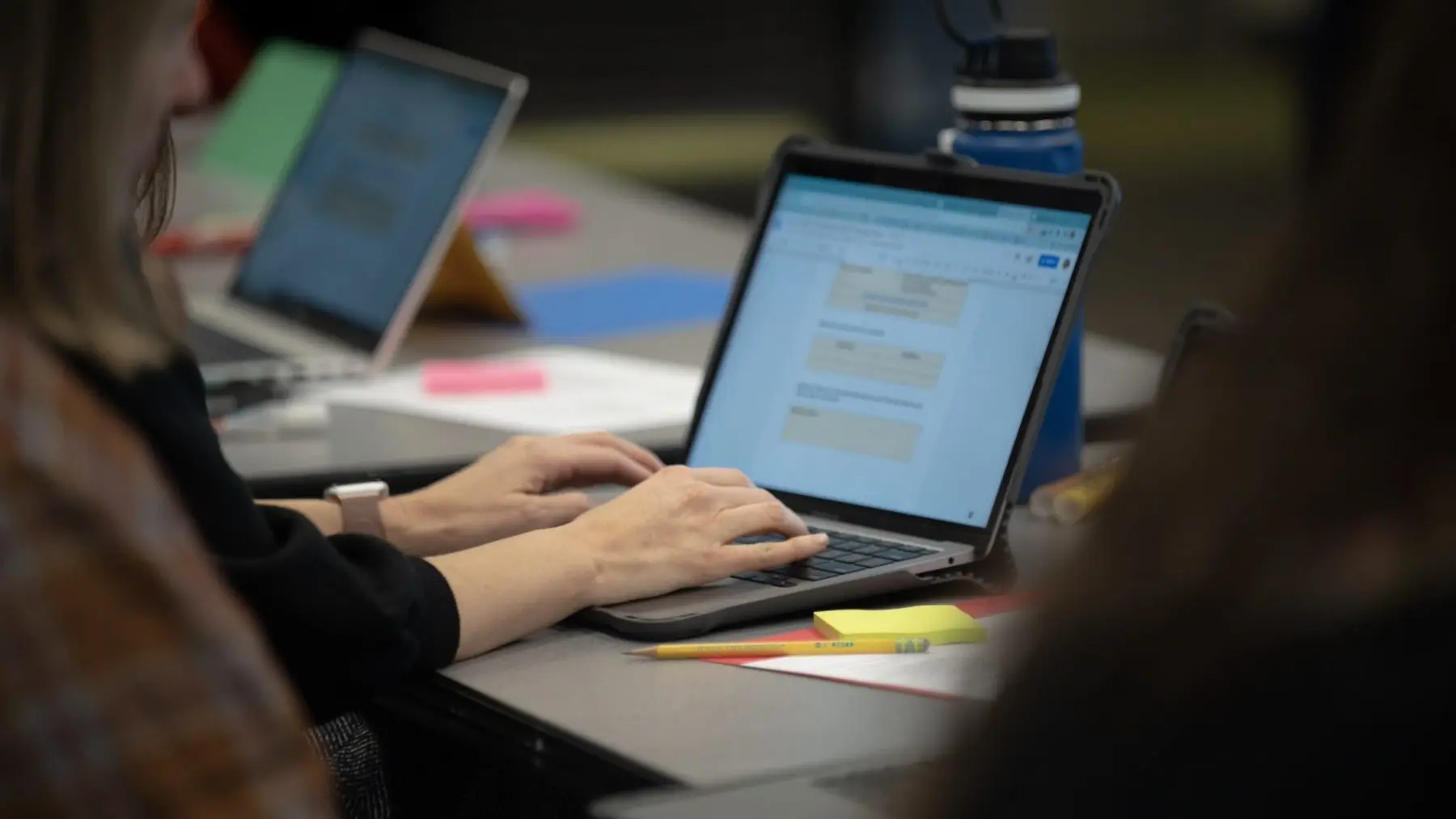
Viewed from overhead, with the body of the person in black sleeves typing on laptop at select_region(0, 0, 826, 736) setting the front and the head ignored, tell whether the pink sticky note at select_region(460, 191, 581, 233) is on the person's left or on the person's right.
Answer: on the person's left

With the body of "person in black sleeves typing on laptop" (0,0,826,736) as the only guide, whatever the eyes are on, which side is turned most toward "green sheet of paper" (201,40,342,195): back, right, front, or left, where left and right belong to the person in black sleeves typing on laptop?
left

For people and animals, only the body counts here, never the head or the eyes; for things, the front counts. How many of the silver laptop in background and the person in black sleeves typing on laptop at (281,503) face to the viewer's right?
1

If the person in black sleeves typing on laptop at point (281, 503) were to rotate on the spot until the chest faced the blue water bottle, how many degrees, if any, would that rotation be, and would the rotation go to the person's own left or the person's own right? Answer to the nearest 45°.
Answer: approximately 45° to the person's own left

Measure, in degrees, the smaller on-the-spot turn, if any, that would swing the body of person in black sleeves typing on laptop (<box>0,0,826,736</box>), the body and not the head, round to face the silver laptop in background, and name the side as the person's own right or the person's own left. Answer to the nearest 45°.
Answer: approximately 90° to the person's own left

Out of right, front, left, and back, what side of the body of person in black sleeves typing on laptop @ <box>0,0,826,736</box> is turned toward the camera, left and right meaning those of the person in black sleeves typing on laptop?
right

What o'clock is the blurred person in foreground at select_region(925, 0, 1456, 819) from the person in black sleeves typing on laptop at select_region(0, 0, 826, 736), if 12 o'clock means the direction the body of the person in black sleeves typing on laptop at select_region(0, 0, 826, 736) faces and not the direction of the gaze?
the blurred person in foreground at select_region(925, 0, 1456, 819) is roughly at 2 o'clock from the person in black sleeves typing on laptop at select_region(0, 0, 826, 736).

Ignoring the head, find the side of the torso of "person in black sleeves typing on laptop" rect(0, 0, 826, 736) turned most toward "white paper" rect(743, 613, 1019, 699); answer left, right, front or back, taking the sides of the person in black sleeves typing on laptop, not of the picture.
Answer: front

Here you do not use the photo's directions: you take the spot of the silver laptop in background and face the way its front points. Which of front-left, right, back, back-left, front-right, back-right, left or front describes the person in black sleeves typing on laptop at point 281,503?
front-left

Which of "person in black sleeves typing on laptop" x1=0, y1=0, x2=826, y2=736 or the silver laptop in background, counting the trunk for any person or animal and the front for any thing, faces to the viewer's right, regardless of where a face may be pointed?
the person in black sleeves typing on laptop

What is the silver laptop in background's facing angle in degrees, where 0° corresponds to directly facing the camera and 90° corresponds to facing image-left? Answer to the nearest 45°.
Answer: approximately 45°

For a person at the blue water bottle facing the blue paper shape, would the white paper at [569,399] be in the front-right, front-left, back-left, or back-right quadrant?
front-left

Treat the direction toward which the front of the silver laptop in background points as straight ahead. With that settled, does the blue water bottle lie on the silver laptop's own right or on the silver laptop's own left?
on the silver laptop's own left

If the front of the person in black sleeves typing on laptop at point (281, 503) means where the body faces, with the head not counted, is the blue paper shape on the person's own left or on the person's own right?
on the person's own left
